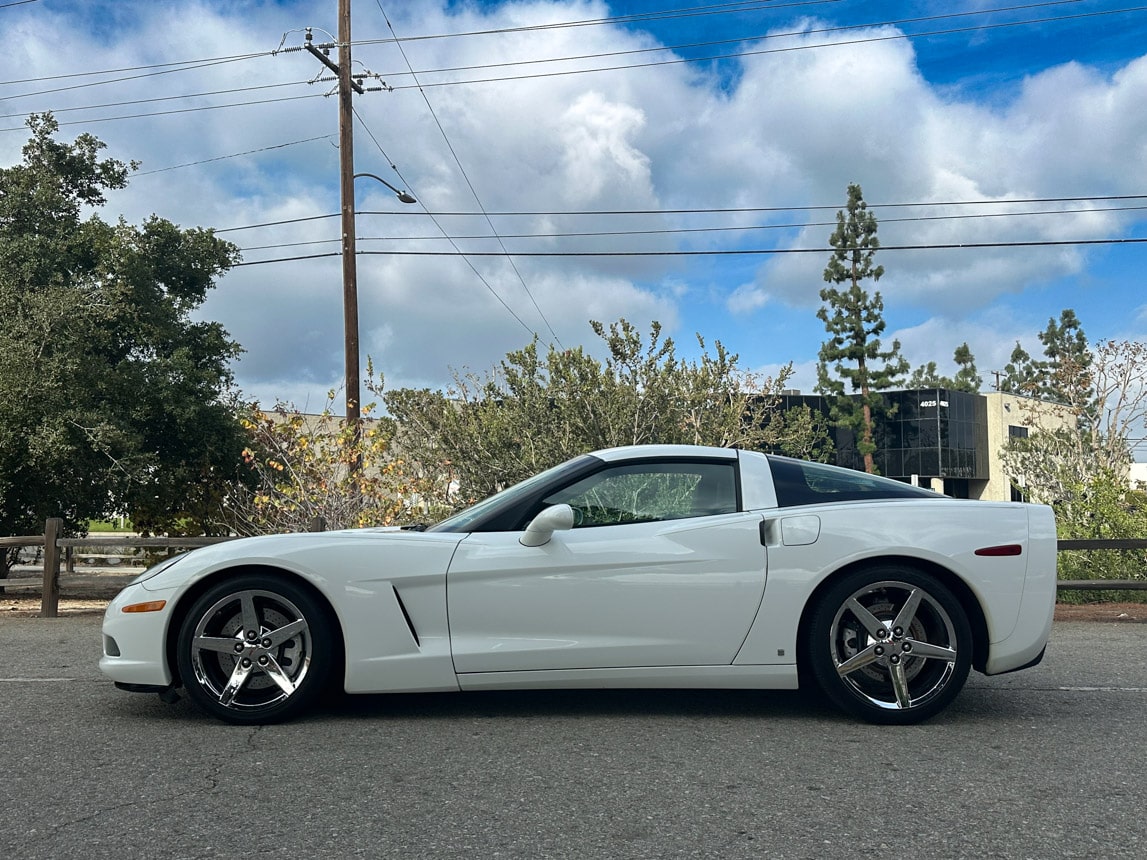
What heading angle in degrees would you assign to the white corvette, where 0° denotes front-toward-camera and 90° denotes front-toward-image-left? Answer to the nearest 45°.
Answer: approximately 90°

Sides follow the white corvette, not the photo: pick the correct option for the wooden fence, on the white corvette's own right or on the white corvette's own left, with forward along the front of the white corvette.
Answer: on the white corvette's own right

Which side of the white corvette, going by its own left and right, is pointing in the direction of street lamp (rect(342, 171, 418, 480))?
right

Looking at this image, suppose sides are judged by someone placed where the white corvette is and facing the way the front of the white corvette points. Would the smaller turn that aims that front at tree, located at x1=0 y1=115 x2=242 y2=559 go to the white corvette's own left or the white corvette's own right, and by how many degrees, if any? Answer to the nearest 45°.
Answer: approximately 45° to the white corvette's own right
